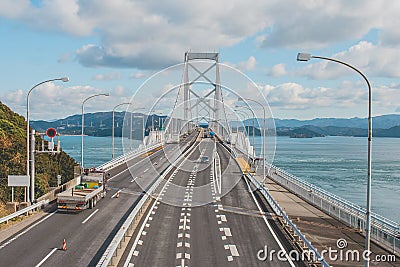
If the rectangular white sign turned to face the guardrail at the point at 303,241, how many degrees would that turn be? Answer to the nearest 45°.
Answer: approximately 45° to its left

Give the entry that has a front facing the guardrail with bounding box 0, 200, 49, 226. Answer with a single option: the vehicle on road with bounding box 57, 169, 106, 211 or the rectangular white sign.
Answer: the rectangular white sign

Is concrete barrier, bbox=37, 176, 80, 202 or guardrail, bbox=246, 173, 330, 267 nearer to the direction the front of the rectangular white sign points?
the guardrail

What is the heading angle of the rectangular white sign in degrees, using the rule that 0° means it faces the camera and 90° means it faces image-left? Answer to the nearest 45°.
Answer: approximately 0°

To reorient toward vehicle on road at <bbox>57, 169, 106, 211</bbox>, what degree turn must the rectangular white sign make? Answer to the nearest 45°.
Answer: approximately 90° to its left

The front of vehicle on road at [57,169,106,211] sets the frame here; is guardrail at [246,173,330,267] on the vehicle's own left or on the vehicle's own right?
on the vehicle's own right

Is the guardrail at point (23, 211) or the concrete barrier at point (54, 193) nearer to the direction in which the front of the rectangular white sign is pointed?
the guardrail

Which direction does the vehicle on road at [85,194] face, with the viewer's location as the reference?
facing away from the viewer and to the right of the viewer

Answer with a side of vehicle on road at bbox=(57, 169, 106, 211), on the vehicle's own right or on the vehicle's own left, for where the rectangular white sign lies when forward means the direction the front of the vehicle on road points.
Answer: on the vehicle's own left

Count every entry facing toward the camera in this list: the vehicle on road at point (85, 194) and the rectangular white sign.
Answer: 1
